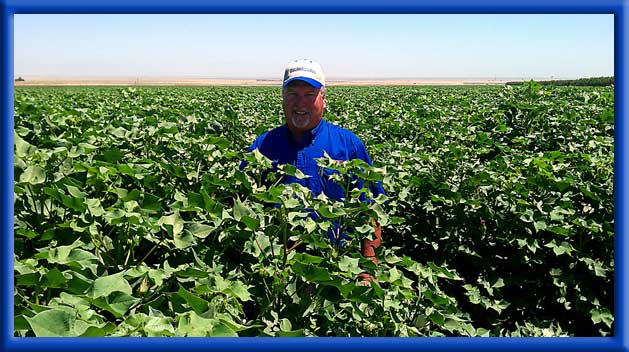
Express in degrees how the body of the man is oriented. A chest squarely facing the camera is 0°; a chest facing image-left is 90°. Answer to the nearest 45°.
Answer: approximately 0°
